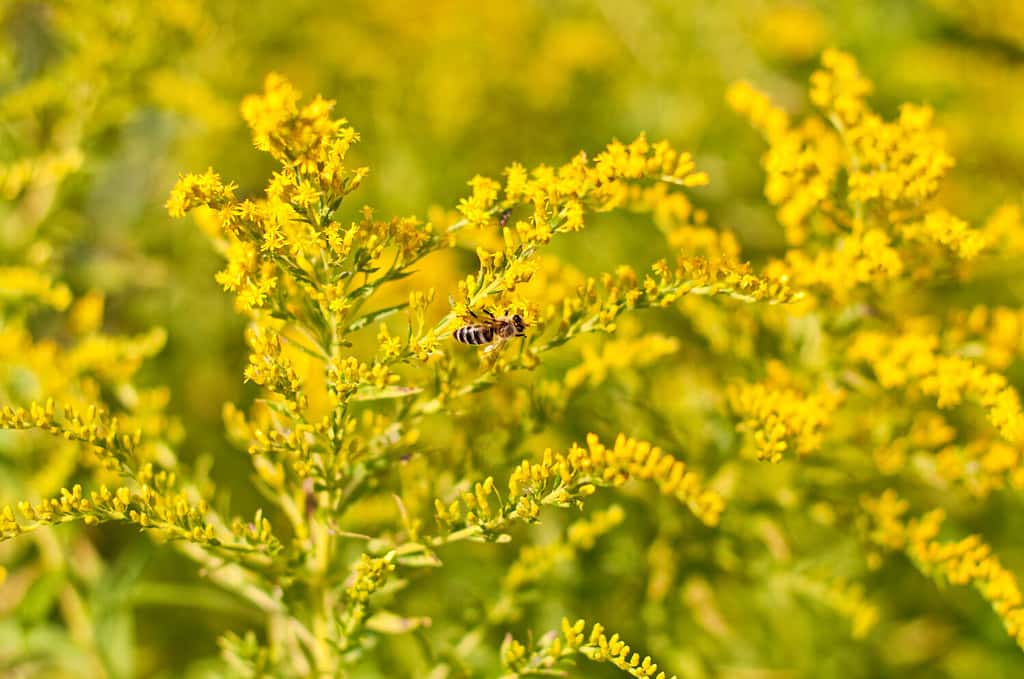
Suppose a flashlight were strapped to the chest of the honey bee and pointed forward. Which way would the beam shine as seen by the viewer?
to the viewer's right
